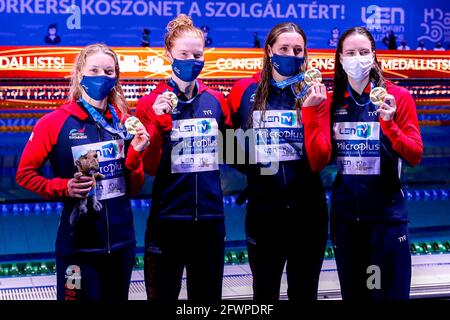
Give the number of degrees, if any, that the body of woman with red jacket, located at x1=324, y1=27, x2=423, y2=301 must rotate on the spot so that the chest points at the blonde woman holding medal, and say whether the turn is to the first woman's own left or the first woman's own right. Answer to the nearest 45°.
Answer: approximately 45° to the first woman's own right

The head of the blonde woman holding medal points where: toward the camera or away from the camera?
toward the camera

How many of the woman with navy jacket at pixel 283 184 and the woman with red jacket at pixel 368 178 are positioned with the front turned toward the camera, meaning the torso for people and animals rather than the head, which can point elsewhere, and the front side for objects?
2

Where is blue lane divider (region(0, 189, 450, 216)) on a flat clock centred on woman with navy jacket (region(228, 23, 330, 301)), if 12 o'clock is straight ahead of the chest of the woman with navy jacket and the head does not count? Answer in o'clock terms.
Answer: The blue lane divider is roughly at 5 o'clock from the woman with navy jacket.

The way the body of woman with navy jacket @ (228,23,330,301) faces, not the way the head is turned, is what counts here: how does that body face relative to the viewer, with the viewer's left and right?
facing the viewer

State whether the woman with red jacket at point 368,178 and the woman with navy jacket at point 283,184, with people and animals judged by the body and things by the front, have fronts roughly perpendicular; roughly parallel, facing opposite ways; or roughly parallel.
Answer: roughly parallel

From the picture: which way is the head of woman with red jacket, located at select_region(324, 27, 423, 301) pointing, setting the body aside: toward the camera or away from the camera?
toward the camera

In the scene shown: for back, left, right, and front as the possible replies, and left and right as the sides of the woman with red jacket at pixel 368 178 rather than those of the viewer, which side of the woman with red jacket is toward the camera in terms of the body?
front

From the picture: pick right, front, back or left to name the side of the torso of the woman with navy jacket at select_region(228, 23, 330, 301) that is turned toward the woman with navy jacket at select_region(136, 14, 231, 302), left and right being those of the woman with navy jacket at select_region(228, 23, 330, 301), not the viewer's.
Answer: right

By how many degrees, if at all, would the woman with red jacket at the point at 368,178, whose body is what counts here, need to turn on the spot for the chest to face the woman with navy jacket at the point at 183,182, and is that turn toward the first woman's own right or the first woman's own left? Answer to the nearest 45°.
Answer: approximately 90° to the first woman's own right
